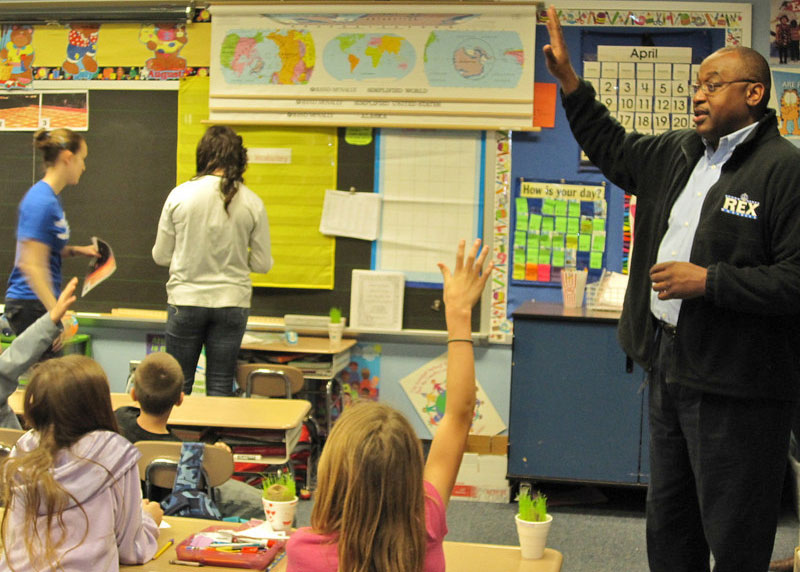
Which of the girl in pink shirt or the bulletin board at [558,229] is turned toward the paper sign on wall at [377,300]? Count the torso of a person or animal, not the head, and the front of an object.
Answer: the girl in pink shirt

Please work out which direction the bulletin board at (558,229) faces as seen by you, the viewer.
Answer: facing the viewer

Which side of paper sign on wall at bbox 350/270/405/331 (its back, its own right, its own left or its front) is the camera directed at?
front

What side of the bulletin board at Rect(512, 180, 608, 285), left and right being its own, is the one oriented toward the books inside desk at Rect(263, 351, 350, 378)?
right

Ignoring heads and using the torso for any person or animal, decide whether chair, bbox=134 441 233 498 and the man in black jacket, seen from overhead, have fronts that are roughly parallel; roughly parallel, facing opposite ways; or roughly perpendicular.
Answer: roughly perpendicular

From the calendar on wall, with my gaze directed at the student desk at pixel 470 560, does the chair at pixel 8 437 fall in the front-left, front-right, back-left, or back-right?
front-right

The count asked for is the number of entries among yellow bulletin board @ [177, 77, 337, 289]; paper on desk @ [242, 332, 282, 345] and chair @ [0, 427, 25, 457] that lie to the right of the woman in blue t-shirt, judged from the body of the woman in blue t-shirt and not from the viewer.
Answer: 1

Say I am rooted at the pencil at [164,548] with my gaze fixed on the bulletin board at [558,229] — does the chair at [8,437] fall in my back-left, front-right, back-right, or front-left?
front-left

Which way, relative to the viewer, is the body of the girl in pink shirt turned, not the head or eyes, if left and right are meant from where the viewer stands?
facing away from the viewer

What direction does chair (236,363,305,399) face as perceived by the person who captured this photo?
facing away from the viewer

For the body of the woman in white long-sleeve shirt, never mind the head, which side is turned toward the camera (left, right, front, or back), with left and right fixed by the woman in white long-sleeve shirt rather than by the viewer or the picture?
back

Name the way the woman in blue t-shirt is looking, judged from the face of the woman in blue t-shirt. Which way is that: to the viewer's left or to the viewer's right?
to the viewer's right

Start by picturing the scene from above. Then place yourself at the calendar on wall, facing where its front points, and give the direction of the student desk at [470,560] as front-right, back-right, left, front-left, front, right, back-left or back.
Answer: front

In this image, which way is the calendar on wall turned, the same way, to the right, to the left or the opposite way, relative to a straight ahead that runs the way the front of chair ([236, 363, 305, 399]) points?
the opposite way

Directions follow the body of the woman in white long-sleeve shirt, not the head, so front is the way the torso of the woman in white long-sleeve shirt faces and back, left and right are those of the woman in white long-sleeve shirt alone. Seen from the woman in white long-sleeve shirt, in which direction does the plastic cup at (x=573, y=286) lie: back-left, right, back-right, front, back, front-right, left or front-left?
right

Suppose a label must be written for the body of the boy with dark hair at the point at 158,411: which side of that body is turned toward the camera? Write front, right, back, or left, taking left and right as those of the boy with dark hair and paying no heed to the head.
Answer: back

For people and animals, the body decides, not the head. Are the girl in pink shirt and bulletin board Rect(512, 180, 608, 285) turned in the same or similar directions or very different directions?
very different directions

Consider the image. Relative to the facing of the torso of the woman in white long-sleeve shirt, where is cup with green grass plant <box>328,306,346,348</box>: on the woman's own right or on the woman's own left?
on the woman's own right
